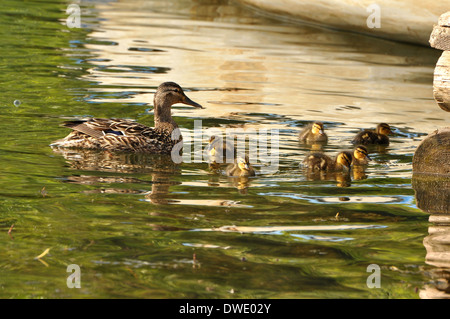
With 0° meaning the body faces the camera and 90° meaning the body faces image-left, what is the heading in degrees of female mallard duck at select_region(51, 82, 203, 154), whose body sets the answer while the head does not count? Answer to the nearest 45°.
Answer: approximately 270°

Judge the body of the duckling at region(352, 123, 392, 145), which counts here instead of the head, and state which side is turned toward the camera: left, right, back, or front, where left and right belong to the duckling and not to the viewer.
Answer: right

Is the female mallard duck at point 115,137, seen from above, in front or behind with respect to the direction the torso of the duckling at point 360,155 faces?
behind

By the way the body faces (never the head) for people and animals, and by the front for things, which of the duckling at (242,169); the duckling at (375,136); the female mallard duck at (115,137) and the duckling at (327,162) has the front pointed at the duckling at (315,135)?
the female mallard duck

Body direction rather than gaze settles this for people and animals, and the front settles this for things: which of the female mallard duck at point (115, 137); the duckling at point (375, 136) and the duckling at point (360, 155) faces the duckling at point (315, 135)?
the female mallard duck

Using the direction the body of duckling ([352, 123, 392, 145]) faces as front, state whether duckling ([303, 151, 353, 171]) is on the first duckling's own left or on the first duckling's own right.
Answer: on the first duckling's own right

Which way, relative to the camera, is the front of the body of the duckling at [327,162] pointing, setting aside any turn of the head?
to the viewer's right

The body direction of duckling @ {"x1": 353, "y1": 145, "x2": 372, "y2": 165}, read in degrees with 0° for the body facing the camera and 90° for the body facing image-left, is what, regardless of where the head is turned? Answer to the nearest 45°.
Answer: approximately 270°

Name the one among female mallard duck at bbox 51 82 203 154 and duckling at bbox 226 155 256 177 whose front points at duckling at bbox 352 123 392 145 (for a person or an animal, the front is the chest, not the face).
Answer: the female mallard duck
